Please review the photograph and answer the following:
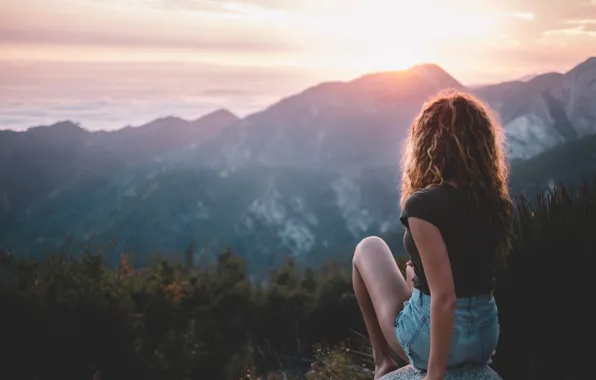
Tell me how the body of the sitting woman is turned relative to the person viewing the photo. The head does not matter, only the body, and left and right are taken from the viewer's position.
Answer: facing away from the viewer and to the left of the viewer

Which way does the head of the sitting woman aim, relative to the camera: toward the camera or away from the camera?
away from the camera
